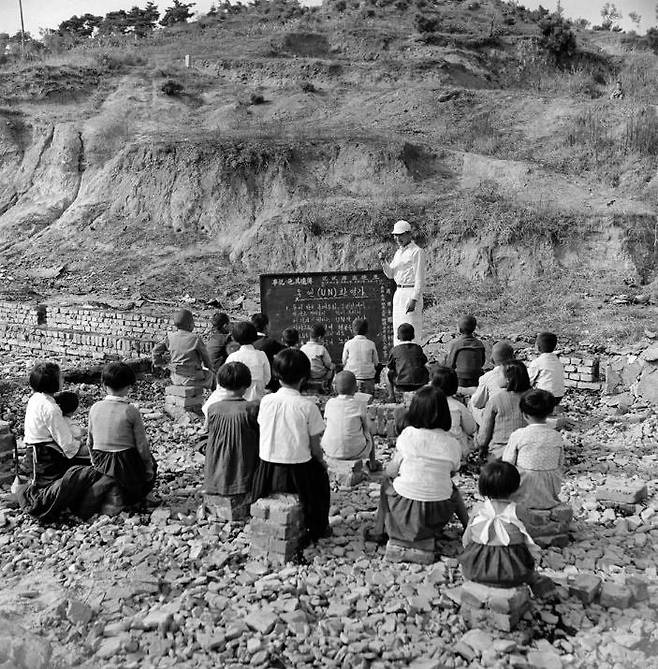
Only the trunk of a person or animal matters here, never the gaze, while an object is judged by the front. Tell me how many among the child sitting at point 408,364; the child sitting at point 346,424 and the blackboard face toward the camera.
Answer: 1

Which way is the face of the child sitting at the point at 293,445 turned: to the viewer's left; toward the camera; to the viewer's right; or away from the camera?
away from the camera

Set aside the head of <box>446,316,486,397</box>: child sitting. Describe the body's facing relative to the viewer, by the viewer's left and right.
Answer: facing away from the viewer

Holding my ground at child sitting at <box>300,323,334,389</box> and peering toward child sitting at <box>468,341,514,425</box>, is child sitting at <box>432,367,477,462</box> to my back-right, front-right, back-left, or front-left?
front-right

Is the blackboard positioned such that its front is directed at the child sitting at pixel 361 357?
yes

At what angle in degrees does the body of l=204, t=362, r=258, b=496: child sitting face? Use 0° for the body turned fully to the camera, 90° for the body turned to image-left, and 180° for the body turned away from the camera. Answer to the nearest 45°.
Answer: approximately 180°

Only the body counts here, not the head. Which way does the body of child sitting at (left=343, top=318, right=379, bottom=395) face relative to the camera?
away from the camera

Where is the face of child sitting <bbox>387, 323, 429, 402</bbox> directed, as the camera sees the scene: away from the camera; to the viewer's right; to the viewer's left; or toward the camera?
away from the camera

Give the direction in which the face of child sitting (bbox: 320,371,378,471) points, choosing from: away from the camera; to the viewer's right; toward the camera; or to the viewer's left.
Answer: away from the camera

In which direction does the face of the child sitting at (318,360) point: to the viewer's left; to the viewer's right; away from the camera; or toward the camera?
away from the camera

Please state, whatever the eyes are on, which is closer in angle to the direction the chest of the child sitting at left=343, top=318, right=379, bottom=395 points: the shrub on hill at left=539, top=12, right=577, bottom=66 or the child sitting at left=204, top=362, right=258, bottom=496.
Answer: the shrub on hill

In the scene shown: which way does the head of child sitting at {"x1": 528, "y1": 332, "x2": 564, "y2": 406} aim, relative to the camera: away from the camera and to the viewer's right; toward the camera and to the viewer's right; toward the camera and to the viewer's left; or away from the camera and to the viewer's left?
away from the camera and to the viewer's left

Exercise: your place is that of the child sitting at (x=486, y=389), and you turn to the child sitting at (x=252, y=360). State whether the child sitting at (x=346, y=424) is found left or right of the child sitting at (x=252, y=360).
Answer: left

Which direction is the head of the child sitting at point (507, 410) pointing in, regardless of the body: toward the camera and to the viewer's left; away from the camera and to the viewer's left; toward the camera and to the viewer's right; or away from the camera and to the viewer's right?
away from the camera and to the viewer's left

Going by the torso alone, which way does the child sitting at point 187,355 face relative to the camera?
away from the camera

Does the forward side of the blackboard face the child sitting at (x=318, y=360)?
yes

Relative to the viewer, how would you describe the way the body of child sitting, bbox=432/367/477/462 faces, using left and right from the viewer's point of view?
facing away from the viewer and to the left of the viewer

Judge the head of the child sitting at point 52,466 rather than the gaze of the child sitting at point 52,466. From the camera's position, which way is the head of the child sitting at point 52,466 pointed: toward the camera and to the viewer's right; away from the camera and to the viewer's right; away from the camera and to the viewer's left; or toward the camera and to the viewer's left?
away from the camera and to the viewer's right
